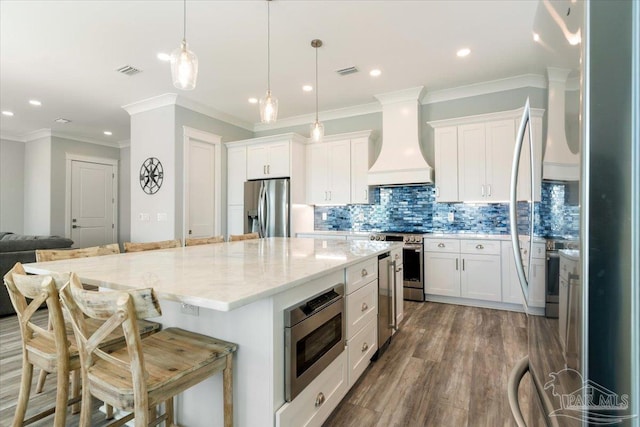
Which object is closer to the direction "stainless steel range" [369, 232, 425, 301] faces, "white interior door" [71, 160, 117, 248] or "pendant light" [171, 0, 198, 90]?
the pendant light

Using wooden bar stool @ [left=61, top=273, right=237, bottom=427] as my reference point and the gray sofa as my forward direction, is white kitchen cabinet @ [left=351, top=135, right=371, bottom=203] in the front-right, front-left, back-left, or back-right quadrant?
front-right

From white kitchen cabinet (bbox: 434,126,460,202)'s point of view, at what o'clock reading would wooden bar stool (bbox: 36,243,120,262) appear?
The wooden bar stool is roughly at 1 o'clock from the white kitchen cabinet.

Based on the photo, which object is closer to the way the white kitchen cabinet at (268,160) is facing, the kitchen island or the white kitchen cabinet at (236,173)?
the kitchen island

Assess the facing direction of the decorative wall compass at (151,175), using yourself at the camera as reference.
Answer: facing the viewer and to the left of the viewer

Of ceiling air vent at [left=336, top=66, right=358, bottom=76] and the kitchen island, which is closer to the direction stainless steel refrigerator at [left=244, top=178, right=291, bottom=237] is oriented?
the kitchen island

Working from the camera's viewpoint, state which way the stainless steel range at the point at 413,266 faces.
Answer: facing the viewer

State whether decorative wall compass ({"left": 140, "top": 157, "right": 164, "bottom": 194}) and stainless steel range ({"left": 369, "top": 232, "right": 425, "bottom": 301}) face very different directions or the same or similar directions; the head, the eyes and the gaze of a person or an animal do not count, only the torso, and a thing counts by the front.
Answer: same or similar directions

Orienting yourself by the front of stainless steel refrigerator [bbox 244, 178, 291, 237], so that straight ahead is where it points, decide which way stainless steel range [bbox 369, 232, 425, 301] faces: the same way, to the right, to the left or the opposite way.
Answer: the same way

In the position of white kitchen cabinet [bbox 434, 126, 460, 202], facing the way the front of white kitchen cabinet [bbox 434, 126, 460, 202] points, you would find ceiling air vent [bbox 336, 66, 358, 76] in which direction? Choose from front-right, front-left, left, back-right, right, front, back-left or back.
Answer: front-right

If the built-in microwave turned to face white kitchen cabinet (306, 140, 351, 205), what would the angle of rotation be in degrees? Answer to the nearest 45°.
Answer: approximately 135° to its left

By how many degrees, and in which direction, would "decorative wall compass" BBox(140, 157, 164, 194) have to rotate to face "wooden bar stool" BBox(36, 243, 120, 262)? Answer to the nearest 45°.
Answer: approximately 45° to its left

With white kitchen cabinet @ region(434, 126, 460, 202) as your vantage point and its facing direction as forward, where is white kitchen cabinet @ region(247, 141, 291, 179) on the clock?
white kitchen cabinet @ region(247, 141, 291, 179) is roughly at 3 o'clock from white kitchen cabinet @ region(434, 126, 460, 202).

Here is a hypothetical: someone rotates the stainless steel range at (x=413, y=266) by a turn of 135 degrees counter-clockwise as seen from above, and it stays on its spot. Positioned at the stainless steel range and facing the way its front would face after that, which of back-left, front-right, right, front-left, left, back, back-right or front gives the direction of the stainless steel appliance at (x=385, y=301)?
back-right

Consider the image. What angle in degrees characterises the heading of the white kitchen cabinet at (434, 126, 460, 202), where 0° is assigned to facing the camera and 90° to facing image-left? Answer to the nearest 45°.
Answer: approximately 0°

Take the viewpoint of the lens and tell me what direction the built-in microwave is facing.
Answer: facing the viewer and to the right of the viewer
